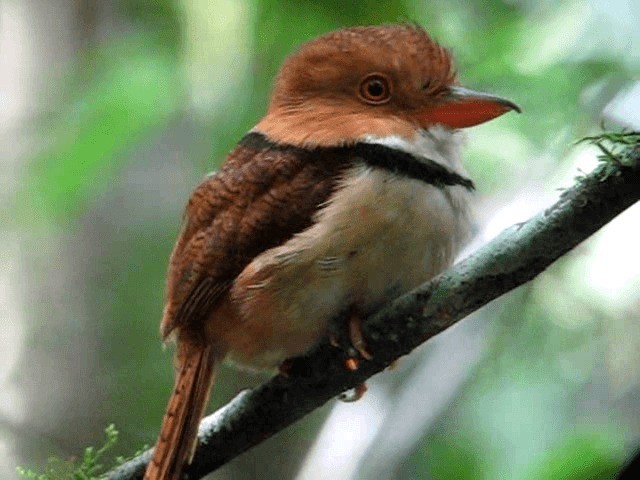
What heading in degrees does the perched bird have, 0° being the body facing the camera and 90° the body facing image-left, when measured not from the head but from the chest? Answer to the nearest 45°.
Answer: approximately 270°
